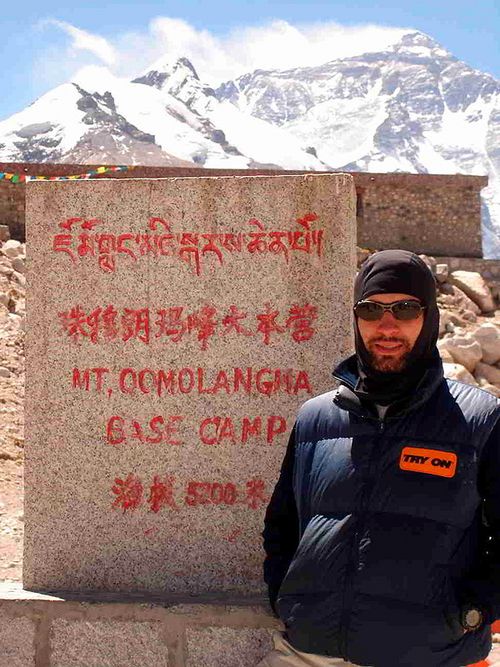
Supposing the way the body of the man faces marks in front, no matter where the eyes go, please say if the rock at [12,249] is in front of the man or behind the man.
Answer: behind

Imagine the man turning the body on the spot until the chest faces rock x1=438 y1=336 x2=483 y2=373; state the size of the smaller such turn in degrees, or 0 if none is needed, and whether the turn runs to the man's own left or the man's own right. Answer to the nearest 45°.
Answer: approximately 180°

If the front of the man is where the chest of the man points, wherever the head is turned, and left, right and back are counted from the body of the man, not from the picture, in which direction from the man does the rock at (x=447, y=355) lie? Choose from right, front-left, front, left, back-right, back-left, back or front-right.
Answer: back

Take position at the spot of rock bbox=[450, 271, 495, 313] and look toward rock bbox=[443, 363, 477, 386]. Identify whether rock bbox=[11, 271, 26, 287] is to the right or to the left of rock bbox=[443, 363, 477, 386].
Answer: right

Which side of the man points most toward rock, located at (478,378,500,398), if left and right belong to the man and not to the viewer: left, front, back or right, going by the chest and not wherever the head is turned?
back

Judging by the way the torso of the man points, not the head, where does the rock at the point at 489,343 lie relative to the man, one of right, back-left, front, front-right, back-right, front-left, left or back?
back

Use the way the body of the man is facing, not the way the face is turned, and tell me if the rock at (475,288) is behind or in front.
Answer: behind

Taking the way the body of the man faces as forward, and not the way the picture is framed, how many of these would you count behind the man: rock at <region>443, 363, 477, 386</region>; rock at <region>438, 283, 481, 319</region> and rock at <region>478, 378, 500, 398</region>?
3

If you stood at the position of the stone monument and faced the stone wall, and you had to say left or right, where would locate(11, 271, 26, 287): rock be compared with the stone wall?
left

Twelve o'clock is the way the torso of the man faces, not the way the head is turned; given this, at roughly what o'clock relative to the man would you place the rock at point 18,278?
The rock is roughly at 5 o'clock from the man.

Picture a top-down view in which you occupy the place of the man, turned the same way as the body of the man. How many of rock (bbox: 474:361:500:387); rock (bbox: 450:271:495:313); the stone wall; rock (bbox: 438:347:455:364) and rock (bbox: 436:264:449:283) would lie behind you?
5

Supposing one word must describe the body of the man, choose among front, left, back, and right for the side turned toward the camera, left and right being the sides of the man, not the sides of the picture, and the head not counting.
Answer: front
